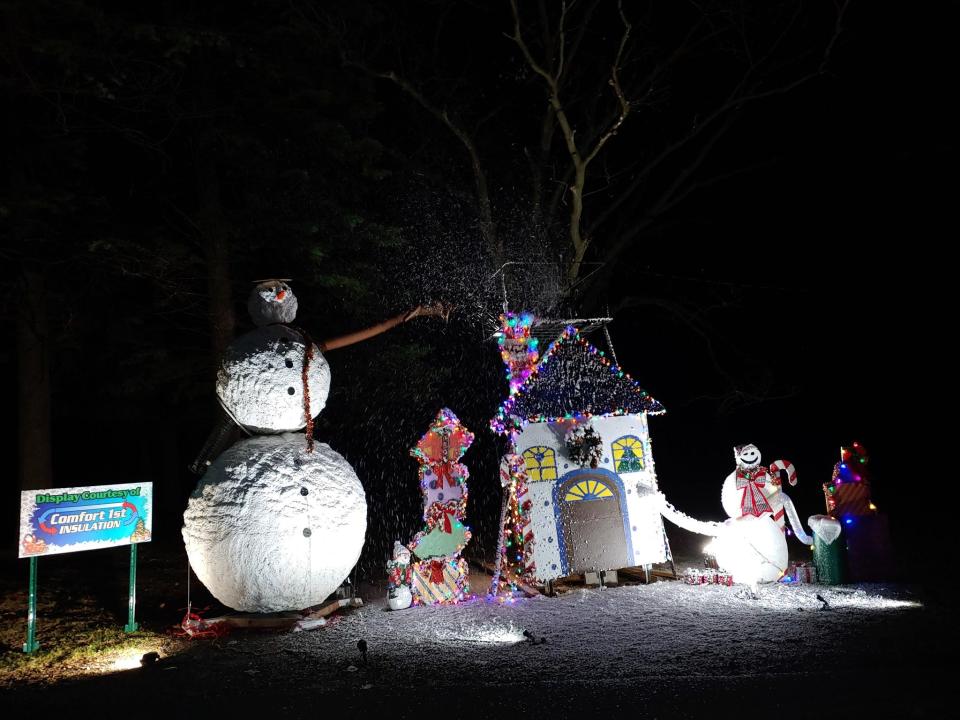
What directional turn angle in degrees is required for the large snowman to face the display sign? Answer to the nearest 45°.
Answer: approximately 135° to its right

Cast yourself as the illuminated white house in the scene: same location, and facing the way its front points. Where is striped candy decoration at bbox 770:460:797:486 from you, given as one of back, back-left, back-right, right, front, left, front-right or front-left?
left

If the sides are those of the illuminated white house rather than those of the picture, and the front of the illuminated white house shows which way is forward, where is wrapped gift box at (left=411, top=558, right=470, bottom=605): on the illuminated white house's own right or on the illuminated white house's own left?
on the illuminated white house's own right

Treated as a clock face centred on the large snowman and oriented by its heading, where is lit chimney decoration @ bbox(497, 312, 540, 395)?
The lit chimney decoration is roughly at 10 o'clock from the large snowman.

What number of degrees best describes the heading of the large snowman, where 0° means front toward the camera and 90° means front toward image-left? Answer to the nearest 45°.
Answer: approximately 315°

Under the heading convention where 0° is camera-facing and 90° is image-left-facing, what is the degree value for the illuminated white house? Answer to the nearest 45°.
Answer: approximately 0°

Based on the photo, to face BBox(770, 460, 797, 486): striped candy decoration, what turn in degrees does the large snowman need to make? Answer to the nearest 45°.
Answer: approximately 45° to its left

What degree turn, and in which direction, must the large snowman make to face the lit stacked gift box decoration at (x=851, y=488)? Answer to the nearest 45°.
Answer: approximately 45° to its left

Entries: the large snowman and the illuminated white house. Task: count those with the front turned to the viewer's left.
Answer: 0

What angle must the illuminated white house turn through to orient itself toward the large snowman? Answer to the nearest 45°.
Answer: approximately 45° to its right

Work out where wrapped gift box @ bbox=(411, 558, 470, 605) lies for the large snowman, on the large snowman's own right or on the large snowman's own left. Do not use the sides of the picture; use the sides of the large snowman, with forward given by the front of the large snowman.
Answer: on the large snowman's own left
